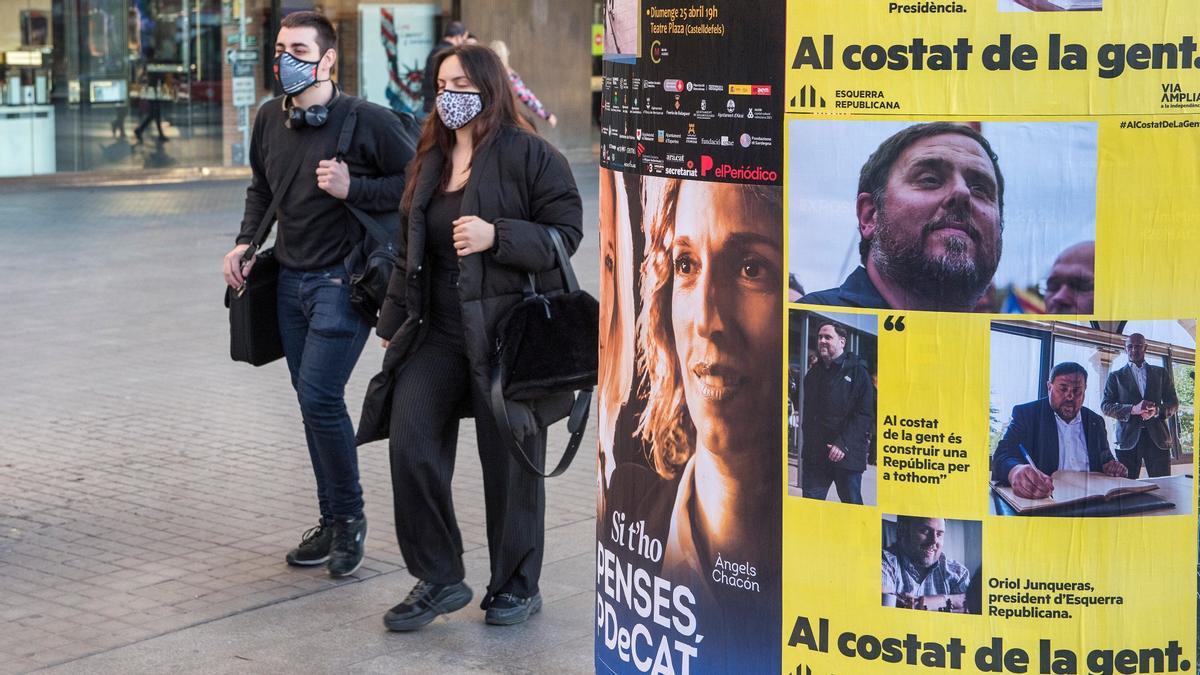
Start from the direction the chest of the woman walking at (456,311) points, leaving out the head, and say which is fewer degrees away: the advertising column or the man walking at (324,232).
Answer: the advertising column

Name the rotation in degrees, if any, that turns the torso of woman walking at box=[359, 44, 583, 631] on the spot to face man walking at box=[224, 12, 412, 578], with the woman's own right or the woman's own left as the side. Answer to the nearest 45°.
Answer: approximately 90° to the woman's own right

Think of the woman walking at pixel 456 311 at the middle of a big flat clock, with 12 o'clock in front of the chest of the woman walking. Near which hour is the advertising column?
The advertising column is roughly at 10 o'clock from the woman walking.

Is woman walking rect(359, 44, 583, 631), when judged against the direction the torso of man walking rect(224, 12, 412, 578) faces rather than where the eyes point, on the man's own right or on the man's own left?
on the man's own left

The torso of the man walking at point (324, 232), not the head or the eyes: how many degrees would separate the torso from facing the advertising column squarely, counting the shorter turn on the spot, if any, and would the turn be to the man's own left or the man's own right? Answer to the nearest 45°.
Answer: approximately 45° to the man's own left
